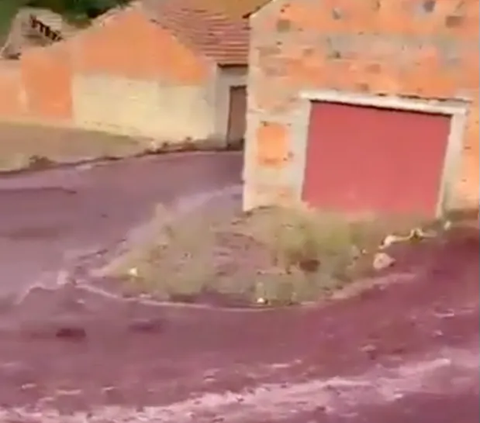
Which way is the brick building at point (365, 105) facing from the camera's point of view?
toward the camera

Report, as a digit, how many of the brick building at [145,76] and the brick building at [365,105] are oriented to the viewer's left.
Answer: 0

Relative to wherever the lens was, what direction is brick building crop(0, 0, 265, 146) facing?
facing the viewer and to the right of the viewer
